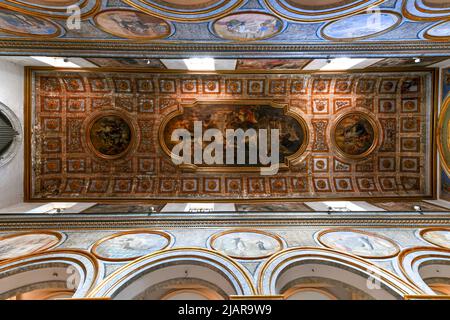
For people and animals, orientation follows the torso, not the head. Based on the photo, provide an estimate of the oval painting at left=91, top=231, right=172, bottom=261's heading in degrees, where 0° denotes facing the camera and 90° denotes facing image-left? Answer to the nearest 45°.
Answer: approximately 0°

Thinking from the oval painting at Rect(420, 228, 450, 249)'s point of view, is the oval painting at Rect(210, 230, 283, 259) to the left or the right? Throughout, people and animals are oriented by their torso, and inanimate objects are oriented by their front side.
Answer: on its right

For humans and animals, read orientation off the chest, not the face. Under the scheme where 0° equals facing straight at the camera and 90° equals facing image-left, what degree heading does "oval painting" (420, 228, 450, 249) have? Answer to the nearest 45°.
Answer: approximately 0°

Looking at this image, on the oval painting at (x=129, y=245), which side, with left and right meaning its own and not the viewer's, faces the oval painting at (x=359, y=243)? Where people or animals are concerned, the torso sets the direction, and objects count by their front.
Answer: left

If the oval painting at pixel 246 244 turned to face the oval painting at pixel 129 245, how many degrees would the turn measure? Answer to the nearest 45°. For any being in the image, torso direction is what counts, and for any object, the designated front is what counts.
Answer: approximately 90° to its right

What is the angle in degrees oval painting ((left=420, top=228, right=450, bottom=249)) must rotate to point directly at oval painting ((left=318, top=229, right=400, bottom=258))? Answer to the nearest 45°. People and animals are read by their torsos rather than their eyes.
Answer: approximately 45° to its right

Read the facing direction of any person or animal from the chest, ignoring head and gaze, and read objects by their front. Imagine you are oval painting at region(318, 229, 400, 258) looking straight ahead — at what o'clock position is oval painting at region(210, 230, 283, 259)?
oval painting at region(210, 230, 283, 259) is roughly at 2 o'clock from oval painting at region(318, 229, 400, 258).

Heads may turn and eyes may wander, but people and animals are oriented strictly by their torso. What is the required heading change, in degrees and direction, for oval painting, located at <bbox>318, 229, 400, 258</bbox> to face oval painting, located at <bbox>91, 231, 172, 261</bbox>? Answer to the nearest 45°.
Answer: approximately 45° to its right

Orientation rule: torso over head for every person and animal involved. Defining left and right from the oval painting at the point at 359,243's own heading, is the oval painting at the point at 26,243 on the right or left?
on its right

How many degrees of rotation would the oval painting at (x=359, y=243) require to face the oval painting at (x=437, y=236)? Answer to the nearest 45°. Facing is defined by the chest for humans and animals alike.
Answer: approximately 135° to its left

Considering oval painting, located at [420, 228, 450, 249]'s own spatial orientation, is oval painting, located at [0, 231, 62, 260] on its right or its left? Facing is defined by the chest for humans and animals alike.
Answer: on its right
